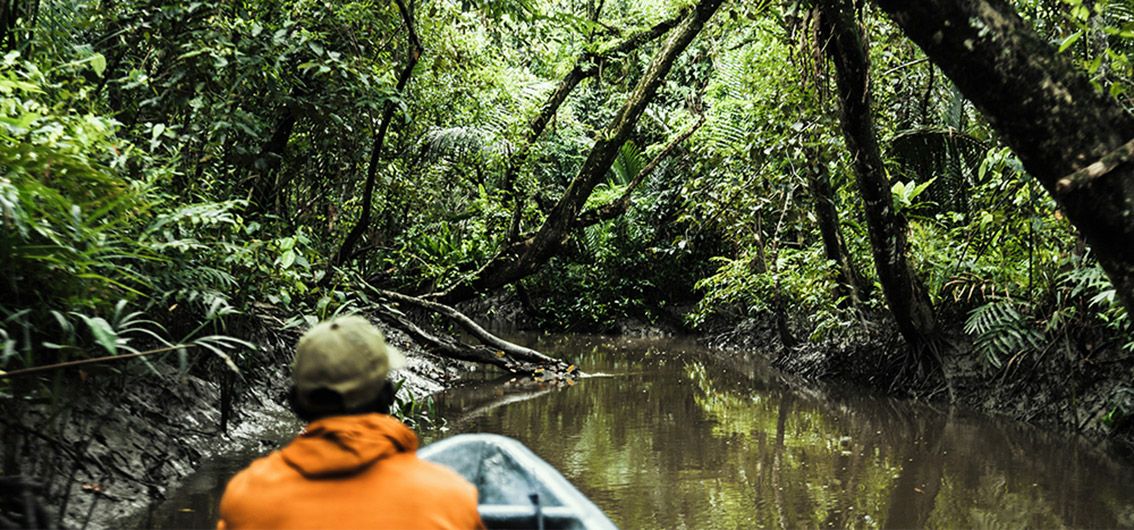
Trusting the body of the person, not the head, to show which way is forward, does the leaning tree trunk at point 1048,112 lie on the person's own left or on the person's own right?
on the person's own right

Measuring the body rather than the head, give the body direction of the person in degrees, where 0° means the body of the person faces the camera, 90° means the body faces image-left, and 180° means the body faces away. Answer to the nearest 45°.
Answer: approximately 180°

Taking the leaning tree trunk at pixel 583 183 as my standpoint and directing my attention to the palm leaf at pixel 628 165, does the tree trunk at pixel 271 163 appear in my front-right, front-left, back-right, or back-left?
back-left

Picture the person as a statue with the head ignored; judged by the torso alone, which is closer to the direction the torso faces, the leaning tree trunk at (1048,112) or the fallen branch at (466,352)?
the fallen branch

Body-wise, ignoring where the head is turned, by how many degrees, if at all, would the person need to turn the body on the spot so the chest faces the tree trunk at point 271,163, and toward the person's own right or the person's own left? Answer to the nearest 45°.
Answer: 0° — they already face it

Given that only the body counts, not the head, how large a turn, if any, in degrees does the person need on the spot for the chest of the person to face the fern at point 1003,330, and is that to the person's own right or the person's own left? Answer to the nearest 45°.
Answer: approximately 45° to the person's own right

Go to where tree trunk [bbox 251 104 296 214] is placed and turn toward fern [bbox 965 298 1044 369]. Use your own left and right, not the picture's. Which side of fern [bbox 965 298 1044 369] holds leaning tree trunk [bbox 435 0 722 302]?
left

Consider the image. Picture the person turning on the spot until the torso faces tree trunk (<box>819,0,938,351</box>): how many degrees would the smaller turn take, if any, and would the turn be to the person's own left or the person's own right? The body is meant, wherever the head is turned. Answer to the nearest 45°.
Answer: approximately 45° to the person's own right

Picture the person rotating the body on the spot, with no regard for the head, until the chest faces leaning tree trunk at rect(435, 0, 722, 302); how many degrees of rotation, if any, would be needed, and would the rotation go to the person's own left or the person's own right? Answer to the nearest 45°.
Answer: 0° — they already face it

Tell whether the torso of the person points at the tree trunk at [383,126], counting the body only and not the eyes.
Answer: yes
